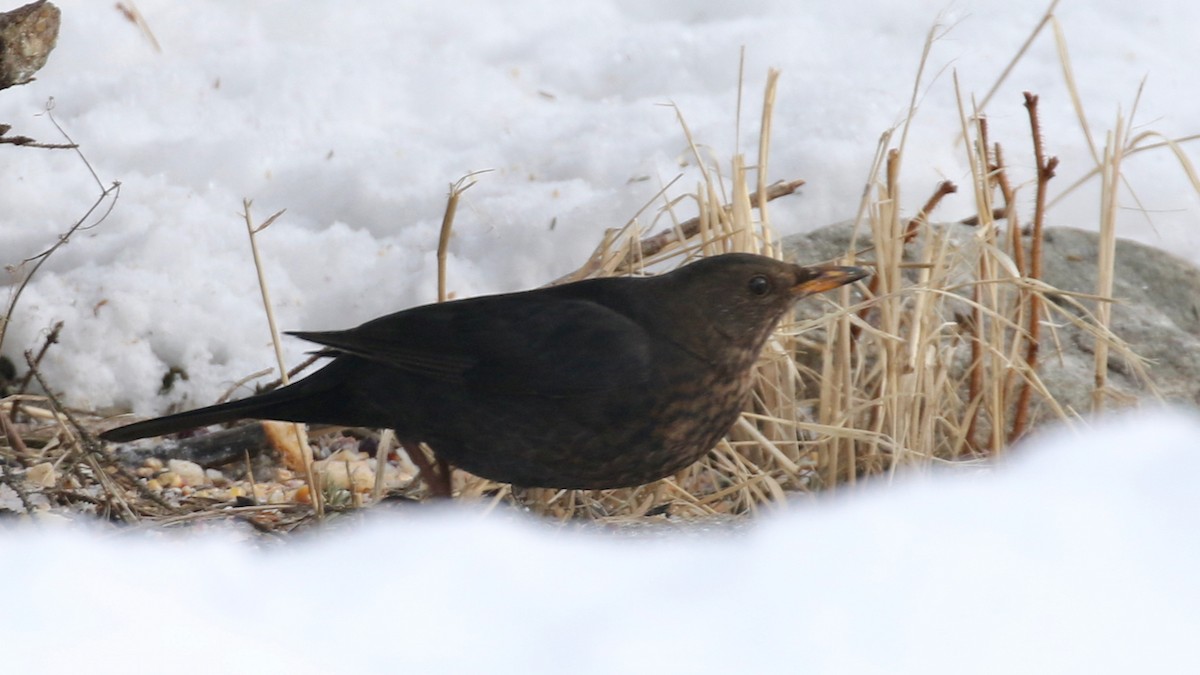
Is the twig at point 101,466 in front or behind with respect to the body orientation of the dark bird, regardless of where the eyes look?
behind

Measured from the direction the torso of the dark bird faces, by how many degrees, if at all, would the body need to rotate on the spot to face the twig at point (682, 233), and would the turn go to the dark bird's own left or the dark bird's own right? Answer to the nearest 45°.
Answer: approximately 90° to the dark bird's own left

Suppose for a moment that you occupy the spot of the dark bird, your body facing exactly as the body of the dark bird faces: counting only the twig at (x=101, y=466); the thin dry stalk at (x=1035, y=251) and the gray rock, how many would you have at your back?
1

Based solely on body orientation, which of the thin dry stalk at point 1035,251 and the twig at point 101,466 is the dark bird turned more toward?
the thin dry stalk

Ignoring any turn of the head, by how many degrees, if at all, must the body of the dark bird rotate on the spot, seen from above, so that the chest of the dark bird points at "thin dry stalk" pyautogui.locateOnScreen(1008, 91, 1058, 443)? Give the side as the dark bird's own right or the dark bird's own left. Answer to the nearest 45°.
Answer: approximately 45° to the dark bird's own left

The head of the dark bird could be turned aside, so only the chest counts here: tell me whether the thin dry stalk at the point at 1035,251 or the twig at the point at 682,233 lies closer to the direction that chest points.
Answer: the thin dry stalk

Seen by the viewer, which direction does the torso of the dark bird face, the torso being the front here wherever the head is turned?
to the viewer's right

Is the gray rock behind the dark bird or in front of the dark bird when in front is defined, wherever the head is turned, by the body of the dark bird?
in front
